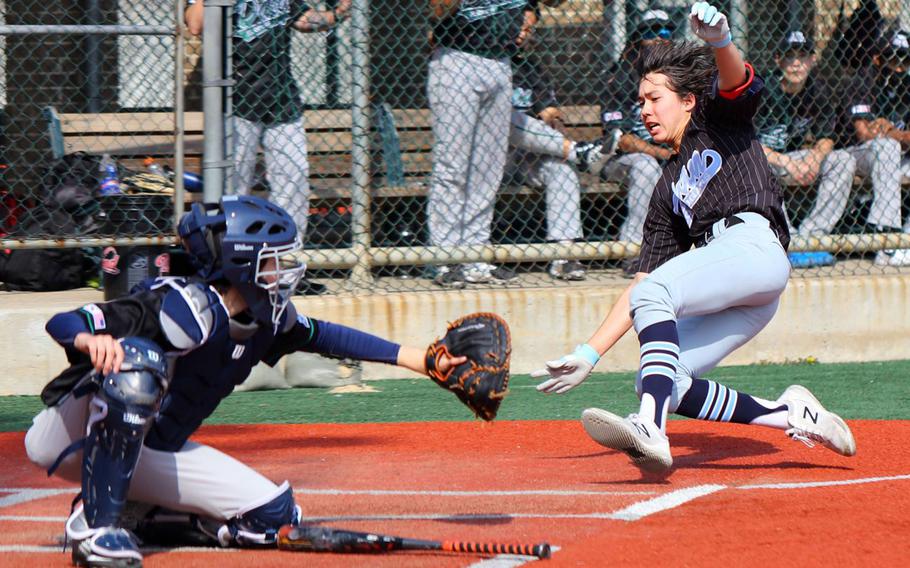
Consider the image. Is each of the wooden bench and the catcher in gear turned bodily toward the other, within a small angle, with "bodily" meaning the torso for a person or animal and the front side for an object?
no

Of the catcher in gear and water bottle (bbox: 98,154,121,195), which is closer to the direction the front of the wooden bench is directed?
the catcher in gear

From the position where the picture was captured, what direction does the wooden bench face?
facing the viewer

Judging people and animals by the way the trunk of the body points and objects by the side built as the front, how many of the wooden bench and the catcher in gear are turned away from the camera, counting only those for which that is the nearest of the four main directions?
0

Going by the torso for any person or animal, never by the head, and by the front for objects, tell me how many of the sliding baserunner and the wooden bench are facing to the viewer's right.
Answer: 0

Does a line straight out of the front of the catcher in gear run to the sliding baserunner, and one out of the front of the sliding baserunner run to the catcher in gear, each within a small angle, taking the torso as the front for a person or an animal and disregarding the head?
no

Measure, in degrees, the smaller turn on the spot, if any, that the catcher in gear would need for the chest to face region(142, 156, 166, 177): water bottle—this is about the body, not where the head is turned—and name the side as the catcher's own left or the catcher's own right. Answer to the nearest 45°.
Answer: approximately 135° to the catcher's own left

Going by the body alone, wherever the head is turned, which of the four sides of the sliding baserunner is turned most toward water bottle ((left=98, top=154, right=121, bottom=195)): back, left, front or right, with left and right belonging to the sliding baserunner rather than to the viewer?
right

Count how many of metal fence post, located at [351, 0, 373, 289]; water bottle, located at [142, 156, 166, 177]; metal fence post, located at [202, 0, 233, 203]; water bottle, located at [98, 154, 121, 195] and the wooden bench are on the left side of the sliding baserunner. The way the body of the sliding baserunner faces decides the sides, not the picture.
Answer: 0

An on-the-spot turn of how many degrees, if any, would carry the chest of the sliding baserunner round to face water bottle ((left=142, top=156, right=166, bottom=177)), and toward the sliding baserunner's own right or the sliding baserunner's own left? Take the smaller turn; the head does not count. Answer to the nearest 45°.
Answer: approximately 90° to the sliding baserunner's own right

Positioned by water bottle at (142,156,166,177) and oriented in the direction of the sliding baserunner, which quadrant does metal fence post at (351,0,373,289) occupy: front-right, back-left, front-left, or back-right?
front-left

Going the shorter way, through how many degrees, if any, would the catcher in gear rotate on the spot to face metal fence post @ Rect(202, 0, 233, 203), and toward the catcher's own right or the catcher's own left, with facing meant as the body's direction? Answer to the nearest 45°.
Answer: approximately 135° to the catcher's own left

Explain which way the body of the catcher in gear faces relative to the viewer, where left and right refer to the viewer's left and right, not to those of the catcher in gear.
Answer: facing the viewer and to the right of the viewer

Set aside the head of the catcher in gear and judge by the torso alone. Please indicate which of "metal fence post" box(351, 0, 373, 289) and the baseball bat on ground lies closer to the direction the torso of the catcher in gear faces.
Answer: the baseball bat on ground

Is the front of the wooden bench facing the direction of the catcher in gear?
yes

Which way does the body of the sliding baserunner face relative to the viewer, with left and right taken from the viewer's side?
facing the viewer and to the left of the viewer

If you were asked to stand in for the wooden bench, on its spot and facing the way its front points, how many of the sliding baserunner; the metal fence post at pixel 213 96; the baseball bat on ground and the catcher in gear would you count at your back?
0

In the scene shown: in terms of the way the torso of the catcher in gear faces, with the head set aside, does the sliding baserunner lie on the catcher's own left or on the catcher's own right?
on the catcher's own left

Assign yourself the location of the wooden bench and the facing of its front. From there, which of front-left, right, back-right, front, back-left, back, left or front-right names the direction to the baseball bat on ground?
front
